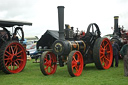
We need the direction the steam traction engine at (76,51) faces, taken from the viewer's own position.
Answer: facing the viewer and to the left of the viewer

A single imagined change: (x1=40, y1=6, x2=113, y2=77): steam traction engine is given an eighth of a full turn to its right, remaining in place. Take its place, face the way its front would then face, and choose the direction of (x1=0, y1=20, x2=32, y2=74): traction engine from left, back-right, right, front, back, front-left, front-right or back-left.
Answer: front

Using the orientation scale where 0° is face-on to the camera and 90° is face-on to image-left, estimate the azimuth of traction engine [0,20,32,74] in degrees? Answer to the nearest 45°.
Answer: approximately 45°
